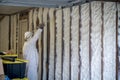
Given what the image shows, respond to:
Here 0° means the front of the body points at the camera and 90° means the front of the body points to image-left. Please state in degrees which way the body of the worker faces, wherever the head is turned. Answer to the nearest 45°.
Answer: approximately 225°
